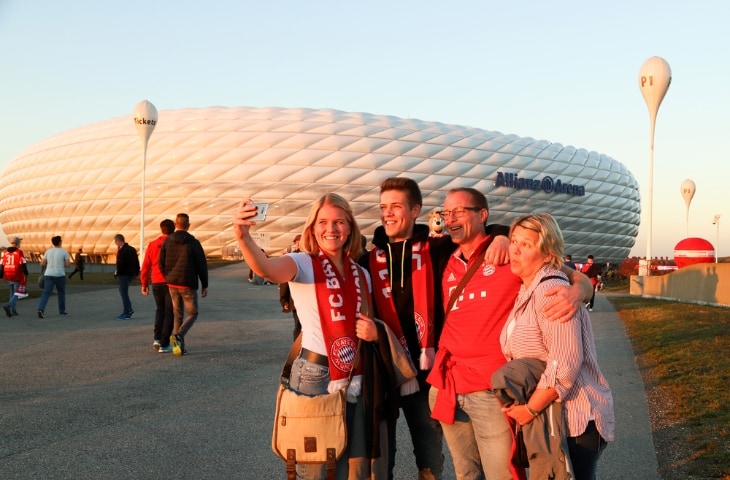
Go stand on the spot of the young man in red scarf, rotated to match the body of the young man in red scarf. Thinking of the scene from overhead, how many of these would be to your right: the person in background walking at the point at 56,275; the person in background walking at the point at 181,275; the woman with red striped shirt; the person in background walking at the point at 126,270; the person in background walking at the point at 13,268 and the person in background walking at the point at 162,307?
5

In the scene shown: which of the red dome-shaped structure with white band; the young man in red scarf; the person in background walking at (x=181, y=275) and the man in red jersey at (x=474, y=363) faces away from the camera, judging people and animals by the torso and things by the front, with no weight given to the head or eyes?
the person in background walking

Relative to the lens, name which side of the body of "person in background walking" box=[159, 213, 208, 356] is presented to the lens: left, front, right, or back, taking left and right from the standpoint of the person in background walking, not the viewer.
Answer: back

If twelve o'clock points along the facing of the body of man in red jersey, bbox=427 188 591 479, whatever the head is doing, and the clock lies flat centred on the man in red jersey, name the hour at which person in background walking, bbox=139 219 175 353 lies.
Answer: The person in background walking is roughly at 3 o'clock from the man in red jersey.

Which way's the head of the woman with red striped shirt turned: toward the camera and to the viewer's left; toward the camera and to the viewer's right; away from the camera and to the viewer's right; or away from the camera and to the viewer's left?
toward the camera and to the viewer's left

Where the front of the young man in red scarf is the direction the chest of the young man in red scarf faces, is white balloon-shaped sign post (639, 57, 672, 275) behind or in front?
behind

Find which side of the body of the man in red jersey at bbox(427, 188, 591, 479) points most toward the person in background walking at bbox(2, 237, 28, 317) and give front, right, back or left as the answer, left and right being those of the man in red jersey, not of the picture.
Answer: right

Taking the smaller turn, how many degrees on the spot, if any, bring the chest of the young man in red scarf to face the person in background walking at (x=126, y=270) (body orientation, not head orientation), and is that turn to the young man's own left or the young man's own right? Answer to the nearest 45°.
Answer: approximately 90° to the young man's own right

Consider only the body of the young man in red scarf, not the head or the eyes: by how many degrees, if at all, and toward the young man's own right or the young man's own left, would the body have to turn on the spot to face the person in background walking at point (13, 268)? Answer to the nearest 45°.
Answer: approximately 90° to the young man's own right
